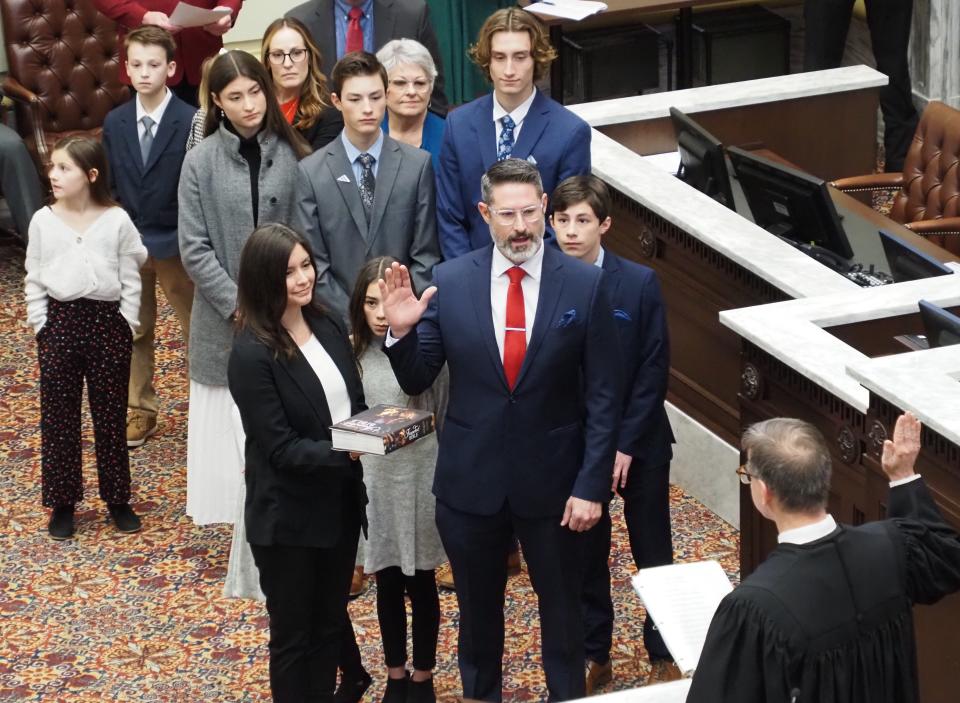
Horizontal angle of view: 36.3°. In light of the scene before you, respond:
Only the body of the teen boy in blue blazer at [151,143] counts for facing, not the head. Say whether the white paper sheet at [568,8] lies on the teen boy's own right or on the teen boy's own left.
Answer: on the teen boy's own left

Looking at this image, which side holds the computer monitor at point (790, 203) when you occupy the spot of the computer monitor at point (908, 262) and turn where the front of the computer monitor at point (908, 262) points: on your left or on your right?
on your left

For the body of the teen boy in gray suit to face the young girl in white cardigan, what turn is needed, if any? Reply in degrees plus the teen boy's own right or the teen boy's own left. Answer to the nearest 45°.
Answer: approximately 90° to the teen boy's own right

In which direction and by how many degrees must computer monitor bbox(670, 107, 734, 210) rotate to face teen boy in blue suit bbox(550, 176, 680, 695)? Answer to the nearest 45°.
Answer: approximately 135° to its right

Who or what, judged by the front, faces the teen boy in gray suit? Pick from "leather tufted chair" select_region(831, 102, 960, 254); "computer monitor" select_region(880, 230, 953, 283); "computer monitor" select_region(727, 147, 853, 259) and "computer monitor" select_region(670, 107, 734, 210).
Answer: the leather tufted chair

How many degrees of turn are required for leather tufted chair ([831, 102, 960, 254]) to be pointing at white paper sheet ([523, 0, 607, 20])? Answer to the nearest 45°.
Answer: approximately 90° to its right

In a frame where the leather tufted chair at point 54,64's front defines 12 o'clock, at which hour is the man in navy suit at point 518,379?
The man in navy suit is roughly at 1 o'clock from the leather tufted chair.

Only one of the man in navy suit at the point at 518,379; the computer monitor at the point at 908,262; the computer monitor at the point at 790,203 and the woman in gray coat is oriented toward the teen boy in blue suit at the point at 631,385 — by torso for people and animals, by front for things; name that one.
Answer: the woman in gray coat

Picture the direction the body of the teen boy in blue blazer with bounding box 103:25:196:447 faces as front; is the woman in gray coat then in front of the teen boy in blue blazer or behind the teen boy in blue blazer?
in front

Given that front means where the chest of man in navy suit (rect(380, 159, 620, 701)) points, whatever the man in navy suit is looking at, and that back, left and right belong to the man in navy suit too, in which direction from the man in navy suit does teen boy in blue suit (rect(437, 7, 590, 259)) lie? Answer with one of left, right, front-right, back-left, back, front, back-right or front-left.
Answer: back

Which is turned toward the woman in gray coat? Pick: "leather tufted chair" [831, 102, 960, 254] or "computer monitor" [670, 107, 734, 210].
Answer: the leather tufted chair

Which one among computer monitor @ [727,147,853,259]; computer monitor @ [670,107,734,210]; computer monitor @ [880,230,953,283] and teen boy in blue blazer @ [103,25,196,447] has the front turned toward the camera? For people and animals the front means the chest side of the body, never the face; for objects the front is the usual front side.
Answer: the teen boy in blue blazer
